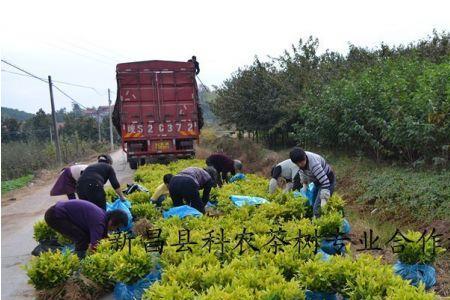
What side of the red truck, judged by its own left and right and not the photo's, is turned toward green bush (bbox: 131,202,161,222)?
back

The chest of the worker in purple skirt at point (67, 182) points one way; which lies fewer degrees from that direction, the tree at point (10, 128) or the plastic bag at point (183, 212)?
the plastic bag

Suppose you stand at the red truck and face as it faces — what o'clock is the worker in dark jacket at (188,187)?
The worker in dark jacket is roughly at 6 o'clock from the red truck.

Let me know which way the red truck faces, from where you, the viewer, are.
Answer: facing away from the viewer

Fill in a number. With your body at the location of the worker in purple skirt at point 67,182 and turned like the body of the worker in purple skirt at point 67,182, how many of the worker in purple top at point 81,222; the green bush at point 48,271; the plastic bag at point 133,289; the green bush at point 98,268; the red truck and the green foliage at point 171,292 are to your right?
5

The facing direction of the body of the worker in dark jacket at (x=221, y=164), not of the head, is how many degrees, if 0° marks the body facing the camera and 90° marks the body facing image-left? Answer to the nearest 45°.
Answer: approximately 270°

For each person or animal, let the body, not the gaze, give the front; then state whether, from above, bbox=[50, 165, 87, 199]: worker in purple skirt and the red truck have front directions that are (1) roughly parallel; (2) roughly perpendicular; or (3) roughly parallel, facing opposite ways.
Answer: roughly perpendicular

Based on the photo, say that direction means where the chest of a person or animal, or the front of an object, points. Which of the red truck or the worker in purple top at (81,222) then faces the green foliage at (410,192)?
the worker in purple top

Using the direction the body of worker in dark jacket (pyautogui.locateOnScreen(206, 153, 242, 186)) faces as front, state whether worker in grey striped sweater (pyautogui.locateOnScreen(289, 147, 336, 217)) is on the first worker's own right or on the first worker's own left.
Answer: on the first worker's own right

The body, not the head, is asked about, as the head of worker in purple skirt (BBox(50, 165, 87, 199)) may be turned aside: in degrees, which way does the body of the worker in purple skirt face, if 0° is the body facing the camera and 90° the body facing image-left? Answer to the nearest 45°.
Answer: approximately 270°

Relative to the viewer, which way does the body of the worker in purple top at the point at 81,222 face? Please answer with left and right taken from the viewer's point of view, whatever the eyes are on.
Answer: facing to the right of the viewer
